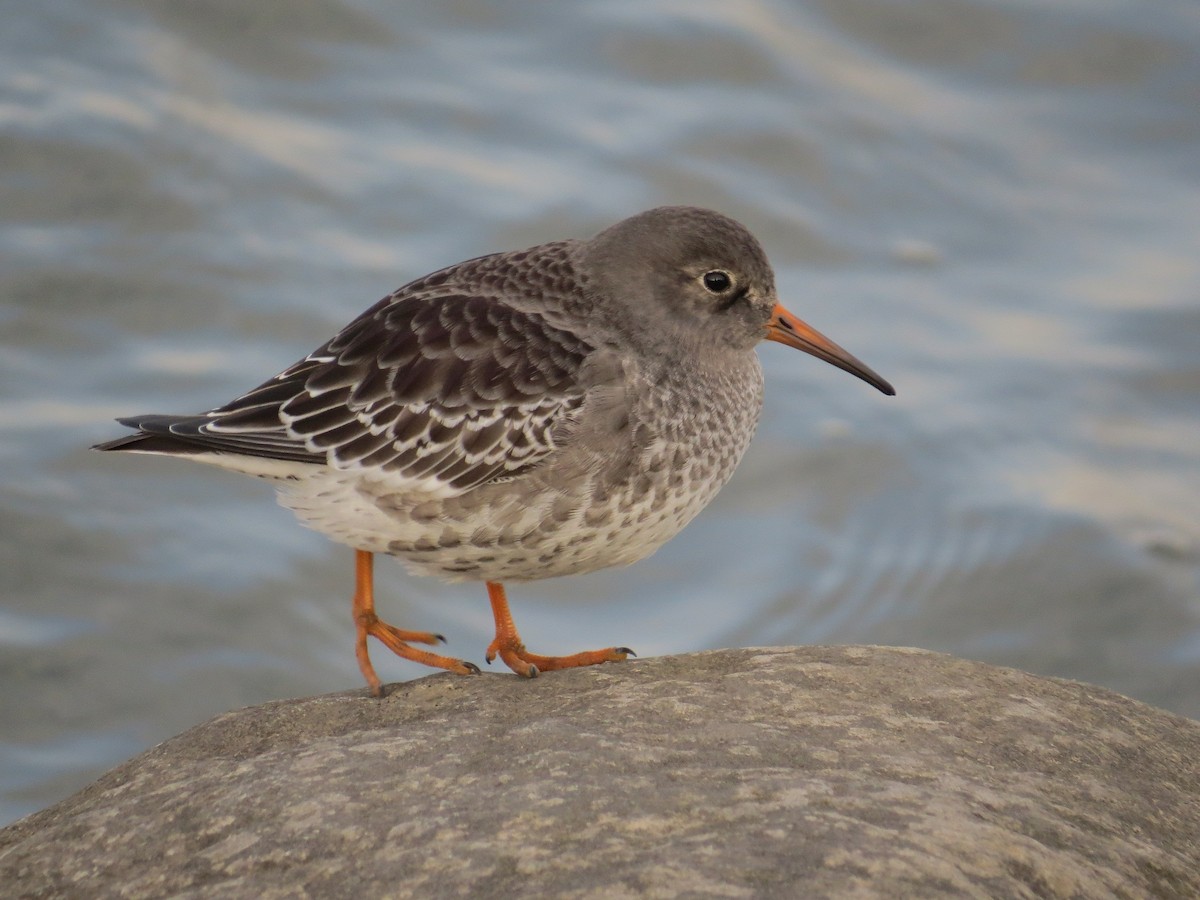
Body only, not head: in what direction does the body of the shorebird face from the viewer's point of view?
to the viewer's right
